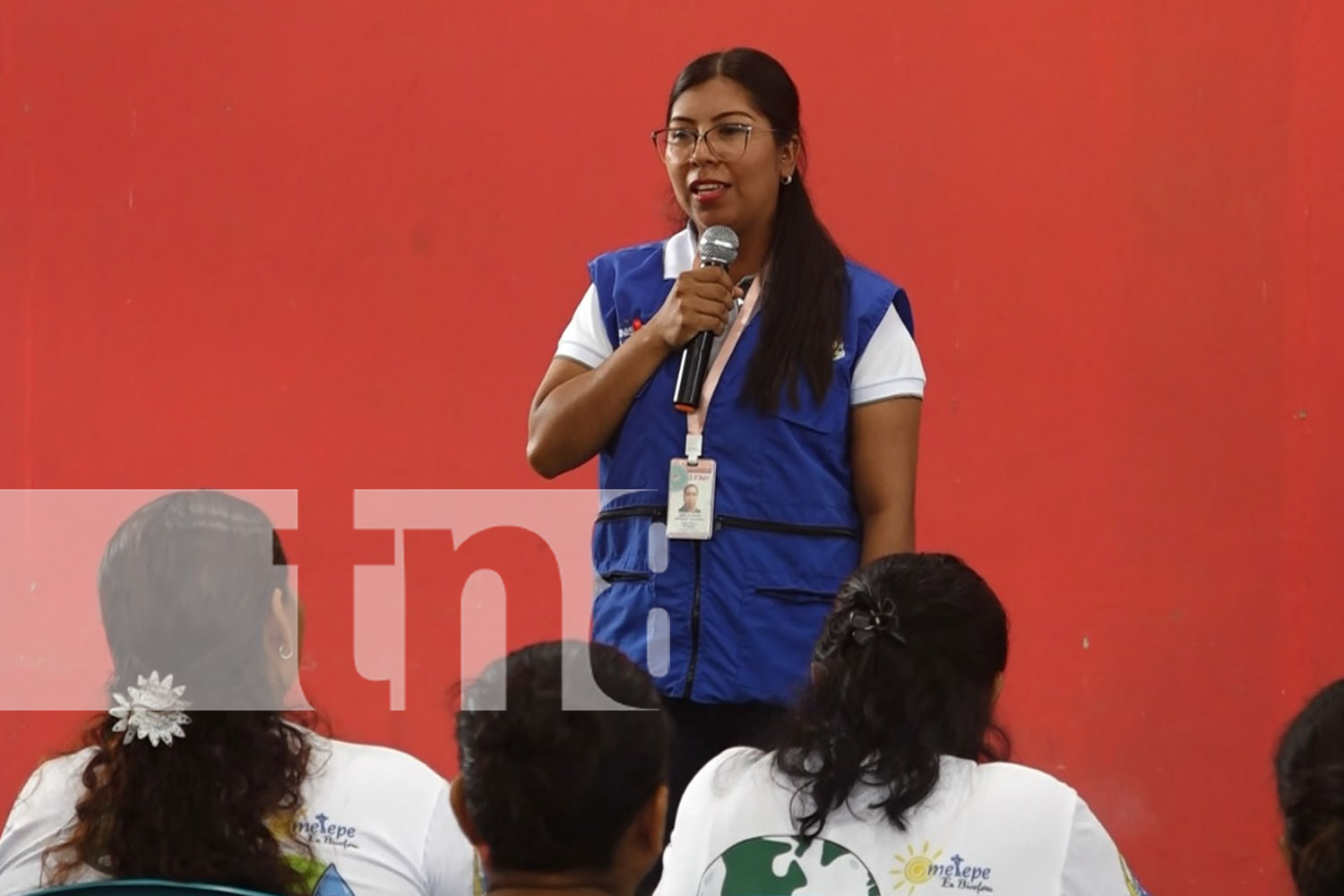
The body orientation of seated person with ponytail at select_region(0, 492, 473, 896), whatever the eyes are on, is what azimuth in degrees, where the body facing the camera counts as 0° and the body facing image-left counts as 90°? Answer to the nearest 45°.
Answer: approximately 180°

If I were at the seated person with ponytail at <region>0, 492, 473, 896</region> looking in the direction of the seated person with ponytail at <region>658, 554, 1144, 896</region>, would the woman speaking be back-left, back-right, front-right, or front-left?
front-left

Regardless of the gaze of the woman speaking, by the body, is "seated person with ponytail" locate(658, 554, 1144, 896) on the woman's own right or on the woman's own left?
on the woman's own left

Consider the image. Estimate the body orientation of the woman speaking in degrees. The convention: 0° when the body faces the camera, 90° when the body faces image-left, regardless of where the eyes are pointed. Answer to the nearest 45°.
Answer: approximately 45°

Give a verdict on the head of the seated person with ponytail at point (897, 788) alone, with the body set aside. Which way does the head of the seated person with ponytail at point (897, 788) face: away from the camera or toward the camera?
away from the camera

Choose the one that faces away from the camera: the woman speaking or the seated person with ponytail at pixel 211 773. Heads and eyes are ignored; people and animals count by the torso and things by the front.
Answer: the seated person with ponytail

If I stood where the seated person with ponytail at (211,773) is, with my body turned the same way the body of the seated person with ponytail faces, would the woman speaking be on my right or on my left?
on my right

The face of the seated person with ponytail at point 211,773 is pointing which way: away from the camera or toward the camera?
away from the camera

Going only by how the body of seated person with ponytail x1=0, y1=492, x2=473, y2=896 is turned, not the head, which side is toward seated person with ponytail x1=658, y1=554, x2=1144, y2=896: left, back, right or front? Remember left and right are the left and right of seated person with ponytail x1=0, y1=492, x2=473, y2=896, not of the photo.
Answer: right

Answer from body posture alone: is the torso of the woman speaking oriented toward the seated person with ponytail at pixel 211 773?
yes

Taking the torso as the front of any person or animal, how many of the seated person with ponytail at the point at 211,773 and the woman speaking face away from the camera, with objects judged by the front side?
1
